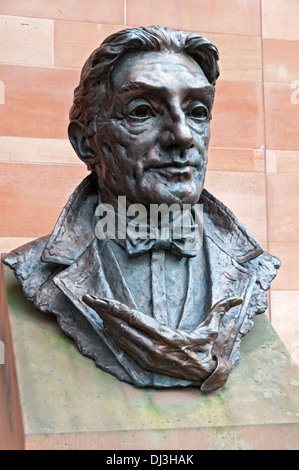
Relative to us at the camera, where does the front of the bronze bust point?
facing the viewer and to the right of the viewer
